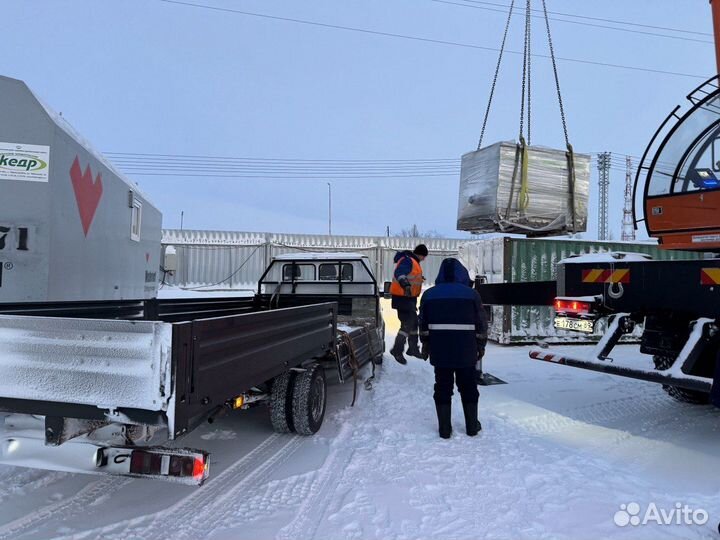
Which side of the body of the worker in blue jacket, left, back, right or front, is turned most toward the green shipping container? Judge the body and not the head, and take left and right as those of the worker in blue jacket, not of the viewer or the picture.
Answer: front

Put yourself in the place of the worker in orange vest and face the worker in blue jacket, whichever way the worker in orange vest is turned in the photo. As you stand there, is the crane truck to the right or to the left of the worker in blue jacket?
left

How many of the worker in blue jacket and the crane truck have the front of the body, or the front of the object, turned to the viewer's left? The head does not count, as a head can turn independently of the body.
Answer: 0

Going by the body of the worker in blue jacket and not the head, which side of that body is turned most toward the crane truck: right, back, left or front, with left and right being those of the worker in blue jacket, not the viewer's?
right

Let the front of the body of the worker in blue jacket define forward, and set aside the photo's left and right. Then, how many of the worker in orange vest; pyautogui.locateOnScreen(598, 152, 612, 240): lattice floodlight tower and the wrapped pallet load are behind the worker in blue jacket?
0

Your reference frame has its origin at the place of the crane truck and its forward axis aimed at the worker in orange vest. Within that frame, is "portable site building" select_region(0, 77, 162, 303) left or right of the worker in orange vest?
left

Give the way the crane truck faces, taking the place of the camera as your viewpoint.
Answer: facing away from the viewer and to the right of the viewer

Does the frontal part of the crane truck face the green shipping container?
no

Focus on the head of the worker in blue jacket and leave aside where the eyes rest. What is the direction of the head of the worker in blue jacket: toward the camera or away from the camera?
away from the camera

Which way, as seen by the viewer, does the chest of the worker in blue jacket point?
away from the camera
